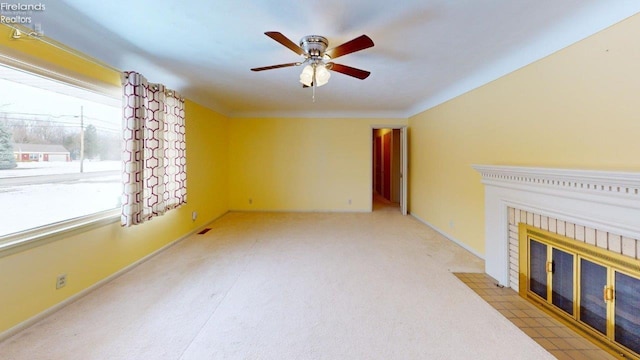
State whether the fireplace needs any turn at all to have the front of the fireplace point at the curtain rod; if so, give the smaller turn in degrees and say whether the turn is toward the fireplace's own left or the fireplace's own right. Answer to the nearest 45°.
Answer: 0° — it already faces it

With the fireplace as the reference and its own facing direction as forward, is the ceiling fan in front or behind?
in front

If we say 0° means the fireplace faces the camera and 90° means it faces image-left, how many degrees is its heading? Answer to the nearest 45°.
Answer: approximately 45°

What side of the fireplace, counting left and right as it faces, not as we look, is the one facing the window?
front
